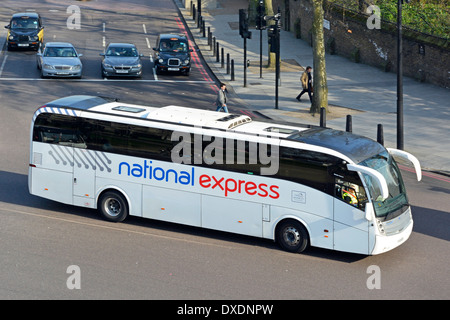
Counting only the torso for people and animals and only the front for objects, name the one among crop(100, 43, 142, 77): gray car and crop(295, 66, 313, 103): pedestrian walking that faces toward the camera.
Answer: the gray car

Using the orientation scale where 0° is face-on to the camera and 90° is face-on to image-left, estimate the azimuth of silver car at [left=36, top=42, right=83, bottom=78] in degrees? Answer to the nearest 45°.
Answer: approximately 0°

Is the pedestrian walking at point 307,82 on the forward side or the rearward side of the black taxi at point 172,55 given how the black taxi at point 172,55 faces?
on the forward side

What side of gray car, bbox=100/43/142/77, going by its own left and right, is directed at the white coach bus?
front

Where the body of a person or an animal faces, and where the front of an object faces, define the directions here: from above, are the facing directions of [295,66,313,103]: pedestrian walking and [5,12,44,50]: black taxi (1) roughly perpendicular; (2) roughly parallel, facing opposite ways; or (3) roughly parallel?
roughly perpendicular

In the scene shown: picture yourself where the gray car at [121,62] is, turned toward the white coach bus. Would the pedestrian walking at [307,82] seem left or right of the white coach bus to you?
left

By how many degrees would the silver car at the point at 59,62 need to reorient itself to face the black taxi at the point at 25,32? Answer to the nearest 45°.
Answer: approximately 180°

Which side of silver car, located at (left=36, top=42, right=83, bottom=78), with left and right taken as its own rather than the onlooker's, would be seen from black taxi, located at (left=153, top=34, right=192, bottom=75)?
left

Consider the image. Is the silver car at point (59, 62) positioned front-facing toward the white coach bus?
yes

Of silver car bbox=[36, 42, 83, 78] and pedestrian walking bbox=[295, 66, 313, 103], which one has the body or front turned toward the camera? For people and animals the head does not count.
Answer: the silver car

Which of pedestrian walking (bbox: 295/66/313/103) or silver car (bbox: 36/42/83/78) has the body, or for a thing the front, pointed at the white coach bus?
the silver car

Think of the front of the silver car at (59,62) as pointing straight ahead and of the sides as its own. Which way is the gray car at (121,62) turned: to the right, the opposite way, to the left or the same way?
the same way

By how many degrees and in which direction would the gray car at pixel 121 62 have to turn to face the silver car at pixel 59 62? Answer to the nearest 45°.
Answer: approximately 90° to its right

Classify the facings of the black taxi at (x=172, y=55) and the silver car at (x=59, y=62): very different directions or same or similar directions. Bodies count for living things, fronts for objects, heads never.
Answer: same or similar directions

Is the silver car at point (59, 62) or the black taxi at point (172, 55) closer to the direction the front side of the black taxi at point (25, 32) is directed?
the silver car

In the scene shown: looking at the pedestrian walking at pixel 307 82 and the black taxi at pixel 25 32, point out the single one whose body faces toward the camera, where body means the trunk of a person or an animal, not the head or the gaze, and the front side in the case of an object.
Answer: the black taxi

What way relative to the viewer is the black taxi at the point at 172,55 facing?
toward the camera
